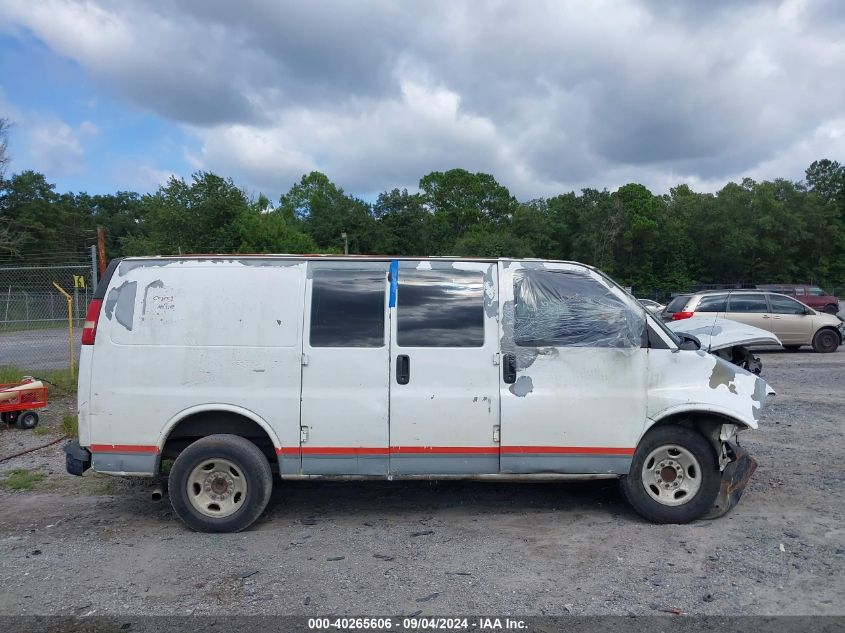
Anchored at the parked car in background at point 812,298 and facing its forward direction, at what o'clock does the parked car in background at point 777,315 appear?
the parked car in background at point 777,315 is roughly at 3 o'clock from the parked car in background at point 812,298.

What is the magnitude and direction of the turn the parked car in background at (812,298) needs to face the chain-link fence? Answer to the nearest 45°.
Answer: approximately 135° to its right

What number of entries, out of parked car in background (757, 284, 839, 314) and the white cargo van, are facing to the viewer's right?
2

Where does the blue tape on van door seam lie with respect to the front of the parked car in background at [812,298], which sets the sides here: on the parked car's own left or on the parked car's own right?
on the parked car's own right

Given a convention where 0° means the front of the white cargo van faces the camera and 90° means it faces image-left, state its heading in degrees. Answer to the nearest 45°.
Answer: approximately 270°

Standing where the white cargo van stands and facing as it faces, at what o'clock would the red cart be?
The red cart is roughly at 7 o'clock from the white cargo van.

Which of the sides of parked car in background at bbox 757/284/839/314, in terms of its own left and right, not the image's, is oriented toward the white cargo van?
right

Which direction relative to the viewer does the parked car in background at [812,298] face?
to the viewer's right
